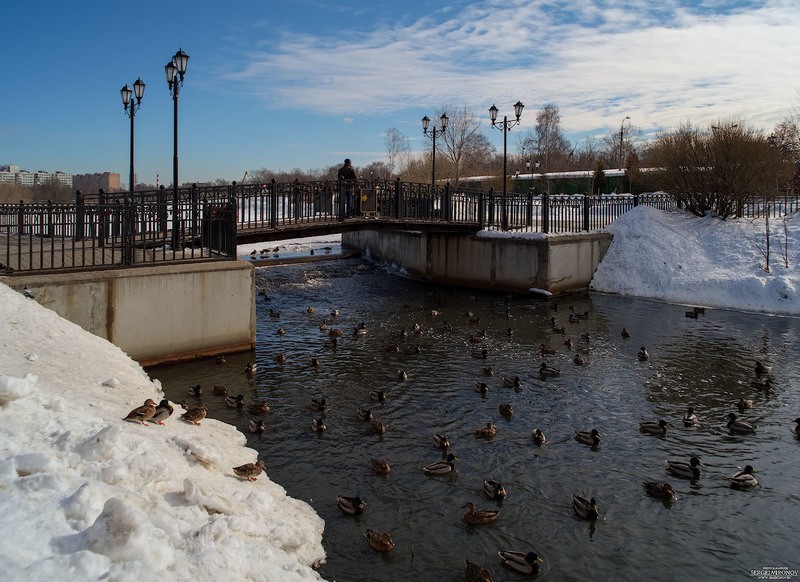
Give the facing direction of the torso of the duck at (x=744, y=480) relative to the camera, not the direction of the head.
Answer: to the viewer's right

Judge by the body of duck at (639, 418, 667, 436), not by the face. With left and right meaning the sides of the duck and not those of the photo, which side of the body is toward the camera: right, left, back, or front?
right

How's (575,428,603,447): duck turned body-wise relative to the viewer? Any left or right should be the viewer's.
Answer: facing to the right of the viewer

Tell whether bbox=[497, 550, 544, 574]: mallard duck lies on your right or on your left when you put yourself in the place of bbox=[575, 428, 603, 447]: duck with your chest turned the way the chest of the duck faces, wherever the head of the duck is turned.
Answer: on your right

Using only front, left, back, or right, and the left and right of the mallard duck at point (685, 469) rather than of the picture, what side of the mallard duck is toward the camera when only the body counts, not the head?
right

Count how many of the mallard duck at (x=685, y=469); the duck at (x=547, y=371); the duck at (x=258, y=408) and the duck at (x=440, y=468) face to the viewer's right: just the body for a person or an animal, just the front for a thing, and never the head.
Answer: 3

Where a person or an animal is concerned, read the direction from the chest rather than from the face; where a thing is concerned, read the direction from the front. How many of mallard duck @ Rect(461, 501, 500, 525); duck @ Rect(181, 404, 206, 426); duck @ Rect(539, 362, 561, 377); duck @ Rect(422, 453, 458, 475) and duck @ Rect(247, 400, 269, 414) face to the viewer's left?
2

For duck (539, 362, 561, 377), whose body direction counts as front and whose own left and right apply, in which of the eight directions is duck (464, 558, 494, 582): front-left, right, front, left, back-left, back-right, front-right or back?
left
